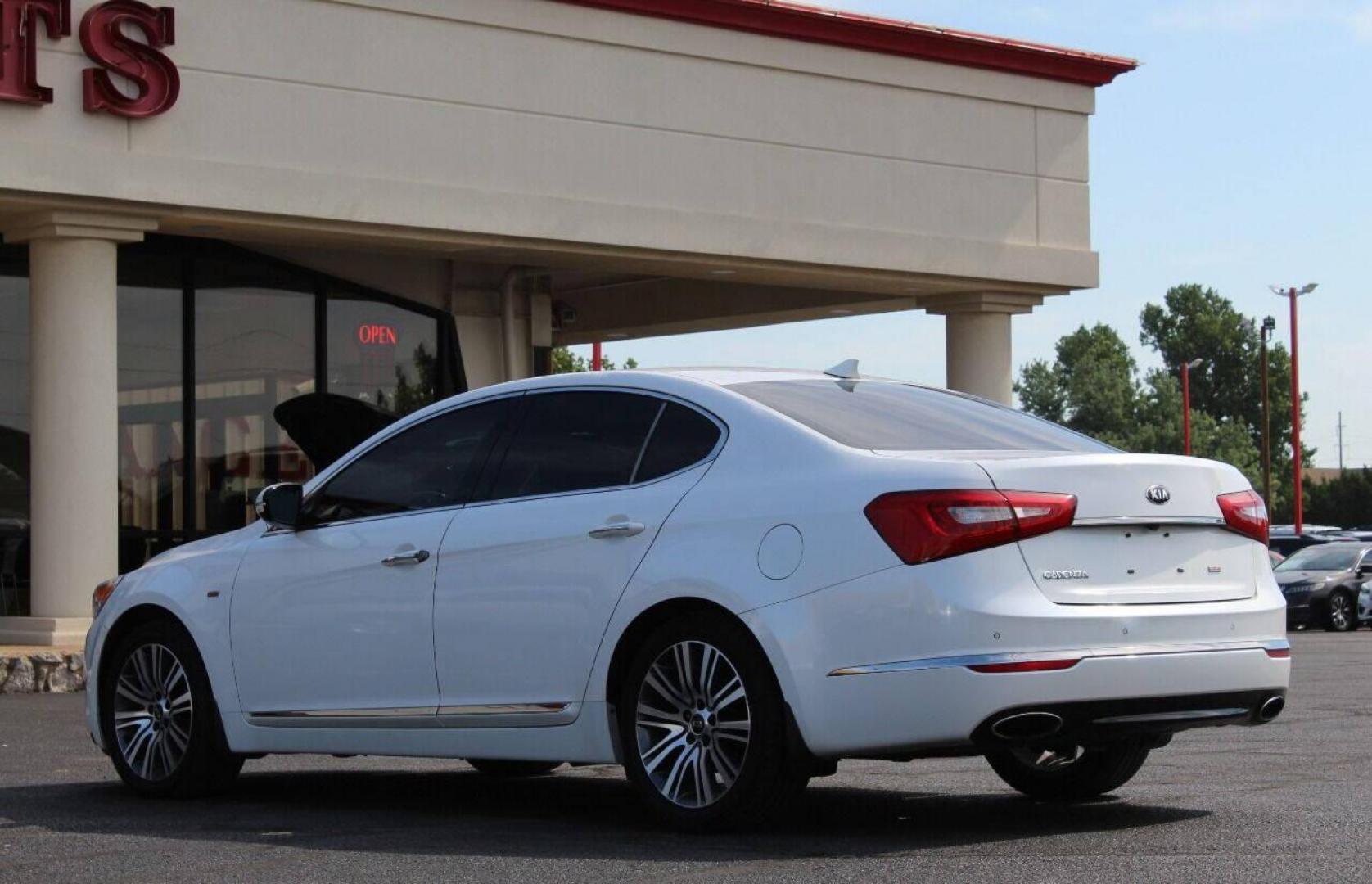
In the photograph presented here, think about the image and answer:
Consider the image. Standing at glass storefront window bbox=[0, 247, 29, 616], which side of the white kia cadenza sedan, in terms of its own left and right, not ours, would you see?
front

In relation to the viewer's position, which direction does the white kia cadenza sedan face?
facing away from the viewer and to the left of the viewer

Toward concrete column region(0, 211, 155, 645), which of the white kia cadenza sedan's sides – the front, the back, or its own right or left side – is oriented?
front

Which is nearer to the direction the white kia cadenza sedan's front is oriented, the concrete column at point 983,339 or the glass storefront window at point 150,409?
the glass storefront window

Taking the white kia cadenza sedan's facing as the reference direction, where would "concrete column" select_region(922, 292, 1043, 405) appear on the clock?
The concrete column is roughly at 2 o'clock from the white kia cadenza sedan.

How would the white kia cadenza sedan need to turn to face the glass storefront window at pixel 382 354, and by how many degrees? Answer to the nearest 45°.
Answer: approximately 45° to its right

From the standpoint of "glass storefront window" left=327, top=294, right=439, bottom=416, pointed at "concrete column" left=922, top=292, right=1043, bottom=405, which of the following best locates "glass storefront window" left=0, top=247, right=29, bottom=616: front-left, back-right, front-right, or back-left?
back-right
